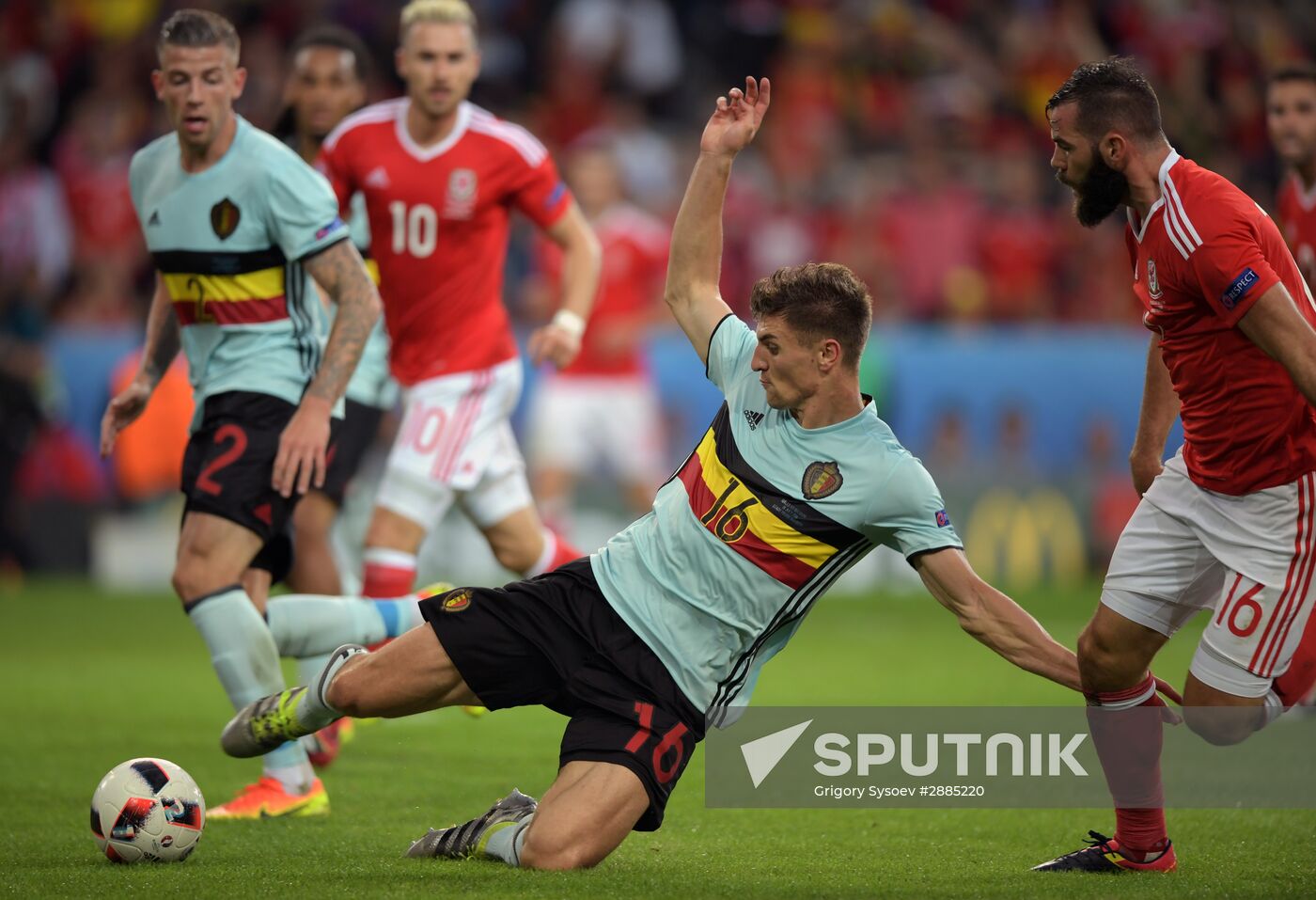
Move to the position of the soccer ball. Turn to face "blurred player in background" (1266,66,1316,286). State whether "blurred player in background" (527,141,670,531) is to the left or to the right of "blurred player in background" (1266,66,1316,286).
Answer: left

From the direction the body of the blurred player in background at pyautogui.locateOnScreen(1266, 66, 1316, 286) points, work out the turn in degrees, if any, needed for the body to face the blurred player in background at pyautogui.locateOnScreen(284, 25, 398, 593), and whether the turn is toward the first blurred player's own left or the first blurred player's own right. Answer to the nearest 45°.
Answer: approximately 45° to the first blurred player's own right

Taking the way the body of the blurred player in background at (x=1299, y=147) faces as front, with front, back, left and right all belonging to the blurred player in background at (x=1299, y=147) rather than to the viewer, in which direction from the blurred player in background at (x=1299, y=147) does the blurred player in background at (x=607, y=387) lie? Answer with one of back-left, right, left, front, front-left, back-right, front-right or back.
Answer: right

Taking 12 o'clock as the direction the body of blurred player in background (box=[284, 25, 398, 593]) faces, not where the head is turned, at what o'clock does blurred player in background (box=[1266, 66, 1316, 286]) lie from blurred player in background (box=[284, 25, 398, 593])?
blurred player in background (box=[1266, 66, 1316, 286]) is roughly at 8 o'clock from blurred player in background (box=[284, 25, 398, 593]).

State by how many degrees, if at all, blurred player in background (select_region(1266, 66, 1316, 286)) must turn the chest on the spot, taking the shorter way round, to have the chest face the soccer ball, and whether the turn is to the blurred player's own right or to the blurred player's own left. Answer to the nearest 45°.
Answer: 0° — they already face it

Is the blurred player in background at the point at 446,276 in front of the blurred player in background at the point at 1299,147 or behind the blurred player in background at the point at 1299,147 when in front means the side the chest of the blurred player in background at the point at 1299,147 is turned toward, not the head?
in front

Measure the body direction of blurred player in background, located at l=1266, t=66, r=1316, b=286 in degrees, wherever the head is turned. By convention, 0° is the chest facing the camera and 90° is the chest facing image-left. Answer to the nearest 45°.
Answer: approximately 45°

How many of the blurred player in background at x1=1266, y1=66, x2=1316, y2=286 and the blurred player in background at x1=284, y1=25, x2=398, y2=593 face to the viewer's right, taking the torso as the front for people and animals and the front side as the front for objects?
0

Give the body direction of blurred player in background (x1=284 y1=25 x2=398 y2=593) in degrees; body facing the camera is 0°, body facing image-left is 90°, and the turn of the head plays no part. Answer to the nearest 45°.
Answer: approximately 45°

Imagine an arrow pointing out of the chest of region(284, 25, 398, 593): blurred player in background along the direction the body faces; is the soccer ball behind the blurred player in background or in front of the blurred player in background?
in front
